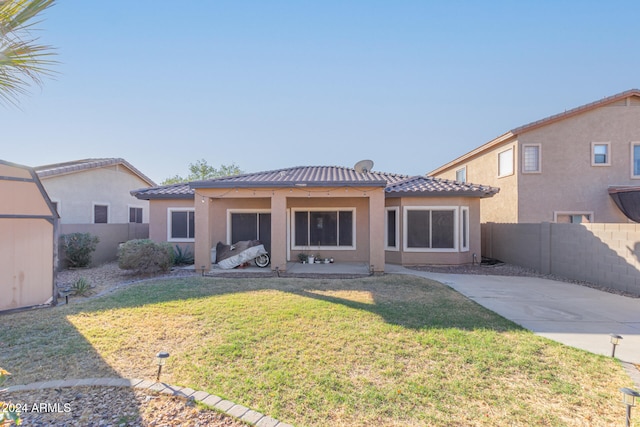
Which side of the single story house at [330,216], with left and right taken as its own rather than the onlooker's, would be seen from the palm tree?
back

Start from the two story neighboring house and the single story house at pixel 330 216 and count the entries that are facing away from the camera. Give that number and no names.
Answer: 2

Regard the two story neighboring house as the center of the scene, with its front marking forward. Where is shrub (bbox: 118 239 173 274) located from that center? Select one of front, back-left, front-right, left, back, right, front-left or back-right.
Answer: back-left

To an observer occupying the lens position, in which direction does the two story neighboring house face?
facing away from the viewer

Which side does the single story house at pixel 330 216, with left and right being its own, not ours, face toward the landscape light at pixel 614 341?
back

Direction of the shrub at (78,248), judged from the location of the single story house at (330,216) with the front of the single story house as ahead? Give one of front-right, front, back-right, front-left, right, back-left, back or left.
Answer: left
